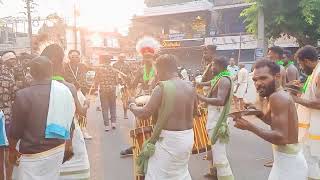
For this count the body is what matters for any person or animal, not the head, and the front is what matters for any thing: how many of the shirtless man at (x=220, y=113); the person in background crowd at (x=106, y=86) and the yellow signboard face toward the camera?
2

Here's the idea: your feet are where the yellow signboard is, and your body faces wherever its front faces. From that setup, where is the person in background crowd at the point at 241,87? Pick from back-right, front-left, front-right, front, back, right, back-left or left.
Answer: front

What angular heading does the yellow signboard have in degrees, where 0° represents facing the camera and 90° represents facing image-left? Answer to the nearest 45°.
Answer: approximately 0°

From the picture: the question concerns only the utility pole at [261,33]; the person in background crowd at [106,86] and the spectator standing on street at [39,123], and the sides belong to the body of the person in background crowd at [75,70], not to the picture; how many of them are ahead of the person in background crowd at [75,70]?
1

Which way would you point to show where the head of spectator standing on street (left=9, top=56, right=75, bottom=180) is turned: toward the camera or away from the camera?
away from the camera

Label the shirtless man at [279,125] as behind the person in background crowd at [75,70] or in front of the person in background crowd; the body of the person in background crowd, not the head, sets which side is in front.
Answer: in front

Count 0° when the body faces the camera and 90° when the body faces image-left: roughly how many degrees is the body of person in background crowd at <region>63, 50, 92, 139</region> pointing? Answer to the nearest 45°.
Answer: approximately 0°

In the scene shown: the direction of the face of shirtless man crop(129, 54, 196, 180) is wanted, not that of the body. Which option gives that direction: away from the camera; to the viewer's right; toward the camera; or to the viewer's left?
away from the camera

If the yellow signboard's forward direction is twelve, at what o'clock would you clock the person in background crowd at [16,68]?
The person in background crowd is roughly at 12 o'clock from the yellow signboard.

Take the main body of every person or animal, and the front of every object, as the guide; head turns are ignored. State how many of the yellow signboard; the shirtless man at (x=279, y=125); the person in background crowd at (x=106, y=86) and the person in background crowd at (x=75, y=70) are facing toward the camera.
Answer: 3

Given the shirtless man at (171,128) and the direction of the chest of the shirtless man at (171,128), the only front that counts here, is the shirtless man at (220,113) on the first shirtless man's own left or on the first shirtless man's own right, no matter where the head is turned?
on the first shirtless man's own right

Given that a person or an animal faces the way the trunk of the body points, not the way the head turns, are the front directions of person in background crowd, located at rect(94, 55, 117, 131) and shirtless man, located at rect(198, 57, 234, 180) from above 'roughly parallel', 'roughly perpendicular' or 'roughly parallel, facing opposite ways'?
roughly perpendicular

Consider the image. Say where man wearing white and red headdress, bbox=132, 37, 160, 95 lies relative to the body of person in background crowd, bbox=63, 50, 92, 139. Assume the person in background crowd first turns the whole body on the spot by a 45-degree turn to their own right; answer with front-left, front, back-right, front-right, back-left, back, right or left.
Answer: left

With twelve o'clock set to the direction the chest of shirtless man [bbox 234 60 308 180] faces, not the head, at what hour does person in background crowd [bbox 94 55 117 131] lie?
The person in background crowd is roughly at 2 o'clock from the shirtless man.

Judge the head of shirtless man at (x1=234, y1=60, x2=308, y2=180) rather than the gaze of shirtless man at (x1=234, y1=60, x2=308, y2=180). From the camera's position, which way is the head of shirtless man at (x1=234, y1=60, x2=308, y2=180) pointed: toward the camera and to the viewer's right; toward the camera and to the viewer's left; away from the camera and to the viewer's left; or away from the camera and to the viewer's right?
toward the camera and to the viewer's left

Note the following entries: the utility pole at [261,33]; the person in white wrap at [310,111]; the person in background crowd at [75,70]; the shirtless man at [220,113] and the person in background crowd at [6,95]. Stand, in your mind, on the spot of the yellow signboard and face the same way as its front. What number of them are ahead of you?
5

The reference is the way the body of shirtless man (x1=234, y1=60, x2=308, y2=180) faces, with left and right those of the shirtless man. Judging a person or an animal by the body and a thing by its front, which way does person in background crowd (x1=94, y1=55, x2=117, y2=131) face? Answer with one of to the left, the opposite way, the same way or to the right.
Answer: to the left

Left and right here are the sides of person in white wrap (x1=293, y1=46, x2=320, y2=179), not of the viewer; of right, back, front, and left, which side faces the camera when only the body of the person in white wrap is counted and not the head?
left

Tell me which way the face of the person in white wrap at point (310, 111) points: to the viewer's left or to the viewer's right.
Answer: to the viewer's left

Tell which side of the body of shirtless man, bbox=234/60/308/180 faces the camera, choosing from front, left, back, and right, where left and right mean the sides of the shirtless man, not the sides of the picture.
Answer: left

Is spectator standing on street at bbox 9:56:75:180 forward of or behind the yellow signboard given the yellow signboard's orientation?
forward

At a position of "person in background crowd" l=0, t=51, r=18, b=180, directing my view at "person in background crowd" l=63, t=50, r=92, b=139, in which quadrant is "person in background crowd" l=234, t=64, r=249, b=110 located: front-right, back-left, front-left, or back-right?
front-right

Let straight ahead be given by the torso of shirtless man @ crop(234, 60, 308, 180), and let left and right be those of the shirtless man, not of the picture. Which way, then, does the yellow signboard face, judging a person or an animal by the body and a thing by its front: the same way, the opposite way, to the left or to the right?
to the left
